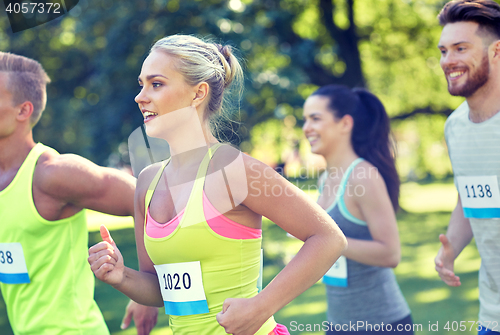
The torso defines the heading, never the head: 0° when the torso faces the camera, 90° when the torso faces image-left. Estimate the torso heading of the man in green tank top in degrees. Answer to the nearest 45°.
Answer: approximately 45°
